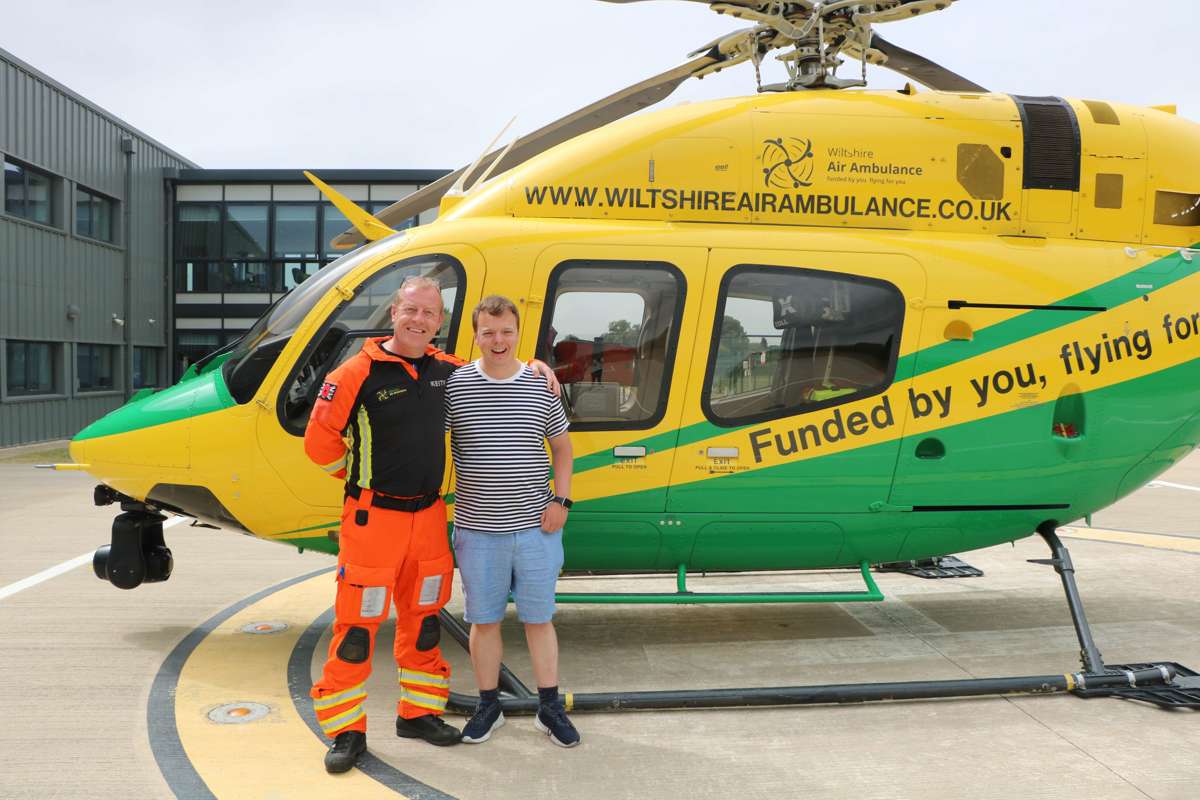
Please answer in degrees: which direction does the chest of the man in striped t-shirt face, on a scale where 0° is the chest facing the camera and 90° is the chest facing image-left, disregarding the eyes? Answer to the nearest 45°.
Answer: approximately 0°

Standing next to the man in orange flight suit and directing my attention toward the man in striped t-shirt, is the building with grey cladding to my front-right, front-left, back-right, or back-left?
back-left

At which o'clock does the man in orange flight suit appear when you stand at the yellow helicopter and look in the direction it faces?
The man in orange flight suit is roughly at 11 o'clock from the yellow helicopter.

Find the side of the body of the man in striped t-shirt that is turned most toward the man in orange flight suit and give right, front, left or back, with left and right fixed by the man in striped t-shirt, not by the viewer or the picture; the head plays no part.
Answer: right

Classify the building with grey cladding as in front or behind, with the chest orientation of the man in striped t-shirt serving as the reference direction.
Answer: behind

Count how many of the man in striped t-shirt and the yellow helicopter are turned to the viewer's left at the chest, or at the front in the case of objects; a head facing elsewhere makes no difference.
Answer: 1

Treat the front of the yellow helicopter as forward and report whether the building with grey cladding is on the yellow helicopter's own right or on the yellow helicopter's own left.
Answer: on the yellow helicopter's own right

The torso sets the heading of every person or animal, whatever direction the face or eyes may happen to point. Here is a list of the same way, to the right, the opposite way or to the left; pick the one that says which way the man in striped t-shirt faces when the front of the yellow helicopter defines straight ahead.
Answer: to the left

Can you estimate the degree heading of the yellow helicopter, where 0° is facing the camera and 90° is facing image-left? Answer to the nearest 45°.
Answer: approximately 90°

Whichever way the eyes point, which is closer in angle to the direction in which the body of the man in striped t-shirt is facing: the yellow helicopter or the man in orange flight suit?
the man in orange flight suit
